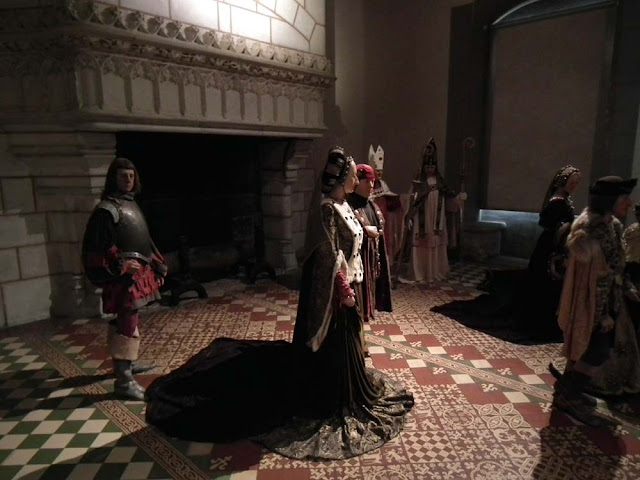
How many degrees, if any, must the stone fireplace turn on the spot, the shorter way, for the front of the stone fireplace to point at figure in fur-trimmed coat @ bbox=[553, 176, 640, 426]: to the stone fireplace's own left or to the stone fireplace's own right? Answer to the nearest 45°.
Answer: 0° — it already faces them

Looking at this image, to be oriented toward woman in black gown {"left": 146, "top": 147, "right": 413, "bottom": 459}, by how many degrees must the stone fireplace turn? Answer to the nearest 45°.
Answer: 0° — it already faces them

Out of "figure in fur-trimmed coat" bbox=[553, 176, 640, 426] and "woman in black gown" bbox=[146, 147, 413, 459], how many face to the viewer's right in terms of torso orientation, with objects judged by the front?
2

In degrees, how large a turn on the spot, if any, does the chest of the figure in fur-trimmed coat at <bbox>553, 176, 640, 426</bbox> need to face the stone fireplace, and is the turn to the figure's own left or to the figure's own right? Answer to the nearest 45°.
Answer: approximately 180°

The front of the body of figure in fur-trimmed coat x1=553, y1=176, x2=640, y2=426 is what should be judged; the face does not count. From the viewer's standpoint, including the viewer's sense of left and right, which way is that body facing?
facing to the right of the viewer

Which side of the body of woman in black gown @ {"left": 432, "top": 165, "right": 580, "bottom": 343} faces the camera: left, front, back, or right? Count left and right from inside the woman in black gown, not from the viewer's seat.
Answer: right

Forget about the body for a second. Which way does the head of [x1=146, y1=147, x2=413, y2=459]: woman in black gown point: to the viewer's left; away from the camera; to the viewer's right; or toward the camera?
to the viewer's right

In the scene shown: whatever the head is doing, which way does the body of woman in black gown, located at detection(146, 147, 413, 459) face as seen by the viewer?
to the viewer's right
